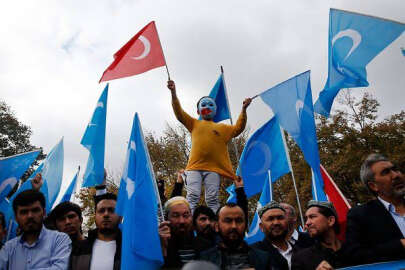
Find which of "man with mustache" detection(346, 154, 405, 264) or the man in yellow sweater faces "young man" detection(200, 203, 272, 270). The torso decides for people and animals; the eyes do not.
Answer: the man in yellow sweater

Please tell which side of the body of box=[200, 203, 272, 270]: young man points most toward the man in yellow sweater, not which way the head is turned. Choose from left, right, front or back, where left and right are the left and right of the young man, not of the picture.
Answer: back

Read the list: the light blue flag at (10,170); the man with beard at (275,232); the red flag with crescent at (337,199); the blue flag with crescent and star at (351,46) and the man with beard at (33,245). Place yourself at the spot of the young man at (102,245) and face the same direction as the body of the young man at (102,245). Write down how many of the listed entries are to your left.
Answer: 3

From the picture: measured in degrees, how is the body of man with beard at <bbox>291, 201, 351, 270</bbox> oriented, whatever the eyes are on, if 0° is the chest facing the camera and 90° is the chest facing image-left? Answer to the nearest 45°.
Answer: approximately 45°

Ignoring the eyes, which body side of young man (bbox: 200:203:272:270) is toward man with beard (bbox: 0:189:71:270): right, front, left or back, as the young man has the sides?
right

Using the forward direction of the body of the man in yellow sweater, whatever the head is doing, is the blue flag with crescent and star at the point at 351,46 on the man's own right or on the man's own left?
on the man's own left

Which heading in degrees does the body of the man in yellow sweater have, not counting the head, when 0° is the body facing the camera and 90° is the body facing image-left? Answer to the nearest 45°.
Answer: approximately 0°
